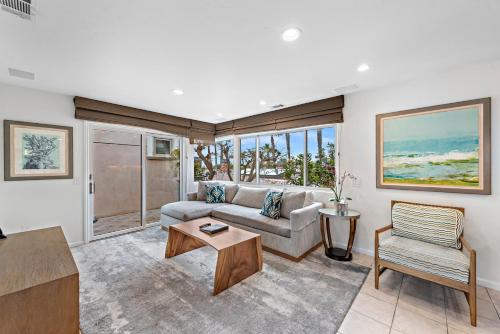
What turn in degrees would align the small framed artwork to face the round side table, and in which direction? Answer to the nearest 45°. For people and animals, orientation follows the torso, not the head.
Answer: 0° — it already faces it

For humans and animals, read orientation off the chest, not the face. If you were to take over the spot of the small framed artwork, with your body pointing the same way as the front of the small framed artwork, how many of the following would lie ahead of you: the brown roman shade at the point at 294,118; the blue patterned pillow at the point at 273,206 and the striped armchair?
3

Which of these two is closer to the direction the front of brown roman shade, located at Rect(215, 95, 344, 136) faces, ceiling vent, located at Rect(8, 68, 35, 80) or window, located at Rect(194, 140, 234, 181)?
the ceiling vent

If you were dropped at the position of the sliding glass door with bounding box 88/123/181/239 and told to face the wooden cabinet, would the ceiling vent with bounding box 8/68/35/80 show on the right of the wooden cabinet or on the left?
right
